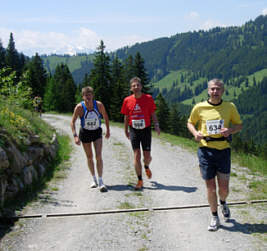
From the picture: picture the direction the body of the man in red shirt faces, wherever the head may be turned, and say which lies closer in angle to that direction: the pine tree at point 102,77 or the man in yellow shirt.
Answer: the man in yellow shirt

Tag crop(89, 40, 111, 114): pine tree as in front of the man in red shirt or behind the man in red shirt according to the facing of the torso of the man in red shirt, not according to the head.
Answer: behind

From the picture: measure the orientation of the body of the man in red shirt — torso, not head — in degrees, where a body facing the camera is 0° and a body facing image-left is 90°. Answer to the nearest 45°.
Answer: approximately 0°

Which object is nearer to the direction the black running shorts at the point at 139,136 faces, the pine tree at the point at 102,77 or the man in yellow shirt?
the man in yellow shirt

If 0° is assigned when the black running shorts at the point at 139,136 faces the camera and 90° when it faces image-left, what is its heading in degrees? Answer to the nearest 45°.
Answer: approximately 0°

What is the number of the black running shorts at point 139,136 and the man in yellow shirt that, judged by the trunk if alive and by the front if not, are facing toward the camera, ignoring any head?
2

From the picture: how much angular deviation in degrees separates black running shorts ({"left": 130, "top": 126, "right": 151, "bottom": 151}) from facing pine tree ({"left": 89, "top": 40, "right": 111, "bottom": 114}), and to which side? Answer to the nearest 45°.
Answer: approximately 180°
